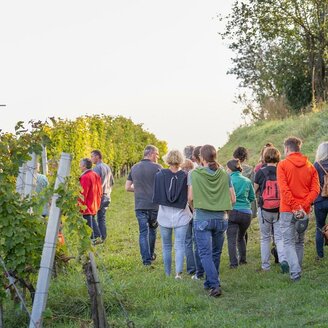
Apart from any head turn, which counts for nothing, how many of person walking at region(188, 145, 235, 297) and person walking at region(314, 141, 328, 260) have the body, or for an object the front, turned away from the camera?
2

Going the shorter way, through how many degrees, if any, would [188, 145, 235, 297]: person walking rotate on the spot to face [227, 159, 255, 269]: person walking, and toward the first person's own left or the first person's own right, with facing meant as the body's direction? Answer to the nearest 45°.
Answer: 0° — they already face them

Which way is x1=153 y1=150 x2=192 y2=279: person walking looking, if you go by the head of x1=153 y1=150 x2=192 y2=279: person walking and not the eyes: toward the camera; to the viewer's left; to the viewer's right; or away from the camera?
away from the camera

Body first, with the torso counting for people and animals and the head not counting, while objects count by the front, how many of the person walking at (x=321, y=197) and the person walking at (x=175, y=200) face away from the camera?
2

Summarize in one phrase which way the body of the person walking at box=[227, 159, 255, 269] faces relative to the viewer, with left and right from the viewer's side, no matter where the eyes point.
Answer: facing away from the viewer and to the left of the viewer

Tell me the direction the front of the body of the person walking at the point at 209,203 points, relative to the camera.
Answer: away from the camera

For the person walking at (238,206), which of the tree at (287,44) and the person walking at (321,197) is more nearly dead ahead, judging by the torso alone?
the tree

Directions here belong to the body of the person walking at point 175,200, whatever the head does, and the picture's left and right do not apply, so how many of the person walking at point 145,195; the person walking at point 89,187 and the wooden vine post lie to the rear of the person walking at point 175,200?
1

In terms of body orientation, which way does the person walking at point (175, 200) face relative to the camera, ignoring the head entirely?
away from the camera

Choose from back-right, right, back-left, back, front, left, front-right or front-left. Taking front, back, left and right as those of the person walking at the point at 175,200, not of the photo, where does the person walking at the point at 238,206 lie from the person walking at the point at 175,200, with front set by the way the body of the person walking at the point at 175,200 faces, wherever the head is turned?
front-right

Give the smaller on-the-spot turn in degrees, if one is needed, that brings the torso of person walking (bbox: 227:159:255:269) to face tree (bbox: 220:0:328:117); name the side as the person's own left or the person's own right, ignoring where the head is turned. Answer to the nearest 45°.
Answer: approximately 45° to the person's own right

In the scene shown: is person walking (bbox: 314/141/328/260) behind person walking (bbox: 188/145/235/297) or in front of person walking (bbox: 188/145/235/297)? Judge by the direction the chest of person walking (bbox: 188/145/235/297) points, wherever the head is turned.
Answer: in front

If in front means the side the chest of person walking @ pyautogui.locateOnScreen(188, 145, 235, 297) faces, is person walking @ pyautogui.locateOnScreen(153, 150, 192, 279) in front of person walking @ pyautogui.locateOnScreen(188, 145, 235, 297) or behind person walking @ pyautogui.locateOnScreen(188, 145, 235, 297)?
in front

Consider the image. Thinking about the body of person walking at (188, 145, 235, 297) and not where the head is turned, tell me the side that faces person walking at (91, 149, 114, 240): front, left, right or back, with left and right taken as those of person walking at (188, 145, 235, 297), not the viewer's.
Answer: front

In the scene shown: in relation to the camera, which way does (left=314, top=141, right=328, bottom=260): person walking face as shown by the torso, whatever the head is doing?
away from the camera
